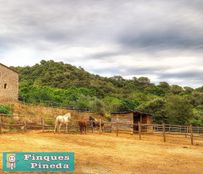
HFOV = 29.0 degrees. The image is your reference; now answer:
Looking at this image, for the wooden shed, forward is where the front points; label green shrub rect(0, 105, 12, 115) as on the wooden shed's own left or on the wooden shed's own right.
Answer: on the wooden shed's own right

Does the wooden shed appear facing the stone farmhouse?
no

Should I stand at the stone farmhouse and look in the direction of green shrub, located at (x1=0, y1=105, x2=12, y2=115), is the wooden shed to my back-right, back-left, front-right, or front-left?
front-left

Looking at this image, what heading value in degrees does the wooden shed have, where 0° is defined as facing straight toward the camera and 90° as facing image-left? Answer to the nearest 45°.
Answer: approximately 315°

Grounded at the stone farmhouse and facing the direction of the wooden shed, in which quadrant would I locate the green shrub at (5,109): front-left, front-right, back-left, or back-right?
front-right

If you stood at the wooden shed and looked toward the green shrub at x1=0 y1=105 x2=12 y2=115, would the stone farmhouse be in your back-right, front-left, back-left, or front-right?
front-right

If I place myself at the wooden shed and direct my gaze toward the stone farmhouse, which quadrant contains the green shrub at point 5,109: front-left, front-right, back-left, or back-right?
front-left
